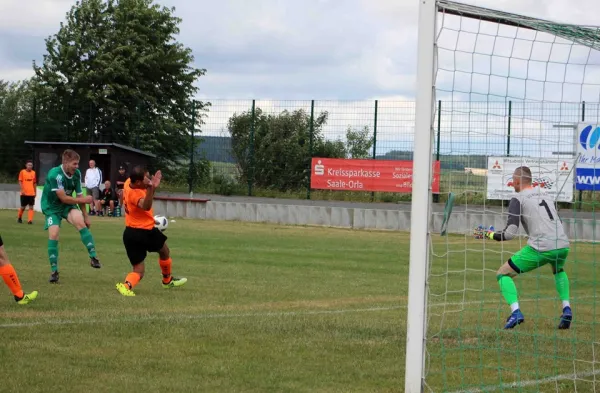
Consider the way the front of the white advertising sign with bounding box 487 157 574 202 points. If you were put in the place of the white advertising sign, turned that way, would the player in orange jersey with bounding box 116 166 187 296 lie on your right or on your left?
on your right

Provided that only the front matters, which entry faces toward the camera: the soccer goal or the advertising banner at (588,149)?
the advertising banner

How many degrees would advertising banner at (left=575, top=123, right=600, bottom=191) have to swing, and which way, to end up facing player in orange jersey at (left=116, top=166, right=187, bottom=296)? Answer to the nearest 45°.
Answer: approximately 90° to its right

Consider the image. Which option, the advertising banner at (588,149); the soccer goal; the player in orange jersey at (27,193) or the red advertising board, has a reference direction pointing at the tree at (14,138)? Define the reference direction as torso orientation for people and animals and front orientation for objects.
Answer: the soccer goal

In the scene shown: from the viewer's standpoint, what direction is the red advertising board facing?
toward the camera

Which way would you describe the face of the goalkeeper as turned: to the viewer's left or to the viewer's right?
to the viewer's left

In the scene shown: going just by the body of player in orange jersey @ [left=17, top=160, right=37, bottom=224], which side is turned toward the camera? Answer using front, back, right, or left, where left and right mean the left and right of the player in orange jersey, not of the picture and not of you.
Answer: front

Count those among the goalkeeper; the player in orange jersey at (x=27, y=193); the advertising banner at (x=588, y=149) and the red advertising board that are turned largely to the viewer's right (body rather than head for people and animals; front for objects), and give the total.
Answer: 0

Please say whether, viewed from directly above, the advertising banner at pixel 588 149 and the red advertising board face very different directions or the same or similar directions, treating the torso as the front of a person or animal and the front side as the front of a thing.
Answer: same or similar directions

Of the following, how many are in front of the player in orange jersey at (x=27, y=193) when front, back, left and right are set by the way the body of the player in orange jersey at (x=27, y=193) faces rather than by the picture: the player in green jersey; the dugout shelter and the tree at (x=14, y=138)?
1

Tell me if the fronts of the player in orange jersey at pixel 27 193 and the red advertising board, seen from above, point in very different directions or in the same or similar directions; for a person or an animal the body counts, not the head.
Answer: same or similar directions

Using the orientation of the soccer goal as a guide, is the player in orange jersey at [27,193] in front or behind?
in front

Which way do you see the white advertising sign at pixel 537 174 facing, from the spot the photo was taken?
facing the viewer

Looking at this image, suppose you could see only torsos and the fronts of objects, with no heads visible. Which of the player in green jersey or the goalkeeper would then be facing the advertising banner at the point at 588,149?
the player in green jersey
